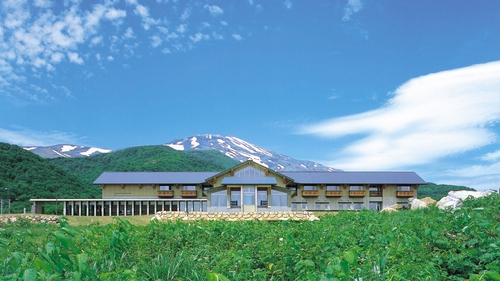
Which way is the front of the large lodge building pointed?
toward the camera
